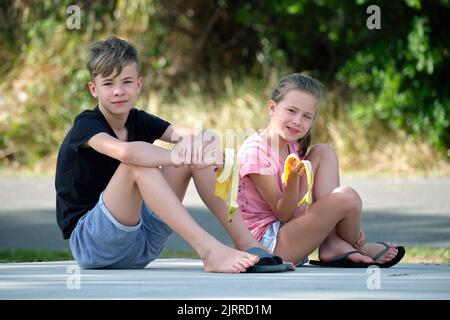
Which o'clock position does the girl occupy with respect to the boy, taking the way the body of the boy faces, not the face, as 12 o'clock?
The girl is roughly at 10 o'clock from the boy.

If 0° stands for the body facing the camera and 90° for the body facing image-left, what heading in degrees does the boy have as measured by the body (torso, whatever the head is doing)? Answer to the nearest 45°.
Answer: approximately 315°
